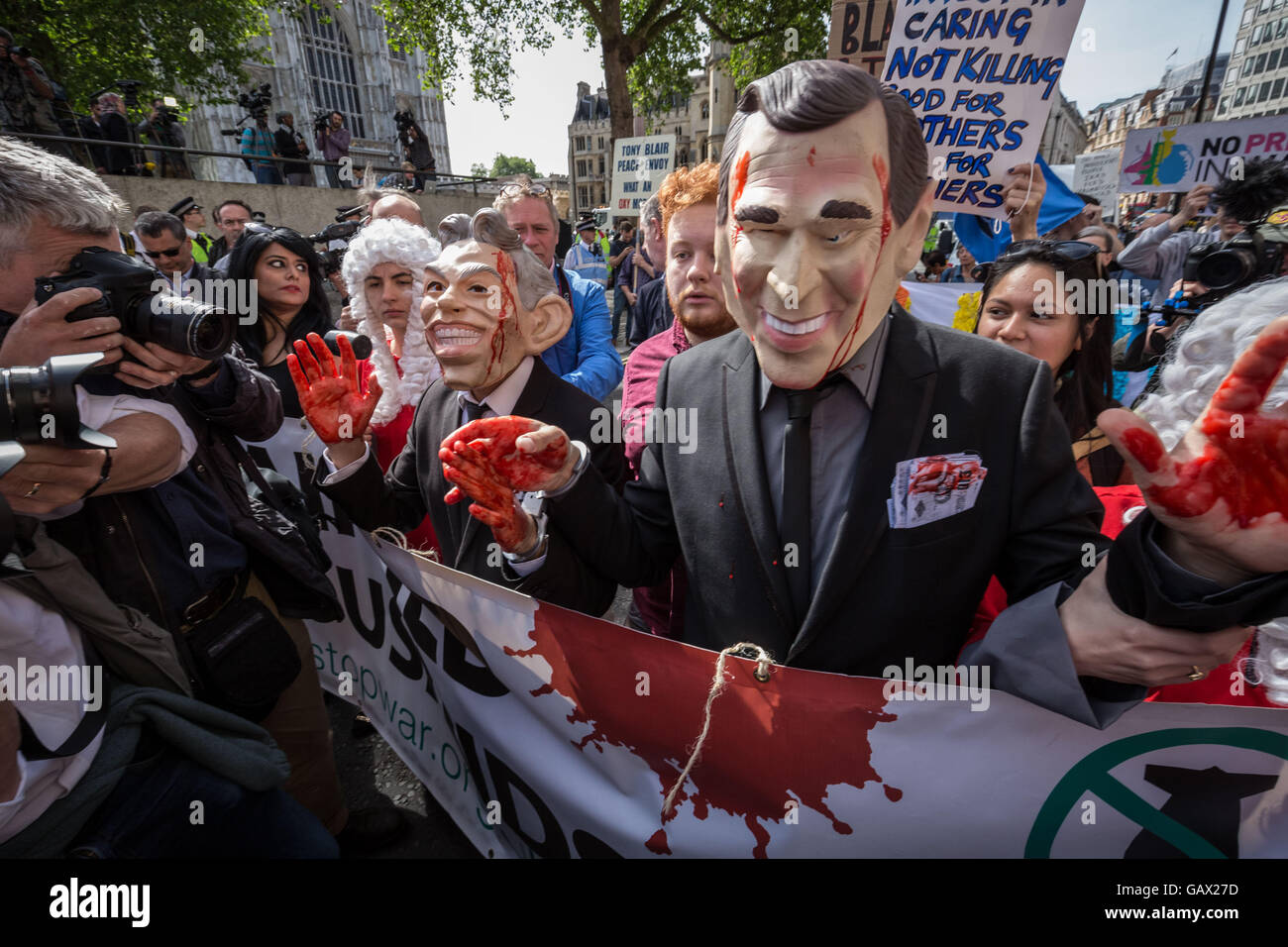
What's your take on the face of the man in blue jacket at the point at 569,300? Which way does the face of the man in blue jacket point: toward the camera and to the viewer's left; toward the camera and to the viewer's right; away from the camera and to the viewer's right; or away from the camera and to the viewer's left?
toward the camera and to the viewer's left

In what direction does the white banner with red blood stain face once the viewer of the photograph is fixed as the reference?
facing the viewer

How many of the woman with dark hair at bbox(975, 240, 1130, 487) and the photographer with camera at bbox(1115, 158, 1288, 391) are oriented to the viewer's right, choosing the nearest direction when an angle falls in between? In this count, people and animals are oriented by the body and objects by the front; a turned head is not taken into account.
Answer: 0

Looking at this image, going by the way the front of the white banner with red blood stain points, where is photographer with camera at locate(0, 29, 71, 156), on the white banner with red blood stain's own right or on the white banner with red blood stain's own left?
on the white banner with red blood stain's own right

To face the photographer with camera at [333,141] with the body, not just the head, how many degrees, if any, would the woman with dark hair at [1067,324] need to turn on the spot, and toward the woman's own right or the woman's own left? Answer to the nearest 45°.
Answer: approximately 90° to the woman's own right

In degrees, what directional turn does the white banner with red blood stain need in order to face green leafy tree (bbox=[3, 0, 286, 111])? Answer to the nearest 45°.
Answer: approximately 135° to its right

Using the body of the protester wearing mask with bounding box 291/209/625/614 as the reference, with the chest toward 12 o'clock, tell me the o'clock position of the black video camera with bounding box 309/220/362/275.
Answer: The black video camera is roughly at 4 o'clock from the protester wearing mask.

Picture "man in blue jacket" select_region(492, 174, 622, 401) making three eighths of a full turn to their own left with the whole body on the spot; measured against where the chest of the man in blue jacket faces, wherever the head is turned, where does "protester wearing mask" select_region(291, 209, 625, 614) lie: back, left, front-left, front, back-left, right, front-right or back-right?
right

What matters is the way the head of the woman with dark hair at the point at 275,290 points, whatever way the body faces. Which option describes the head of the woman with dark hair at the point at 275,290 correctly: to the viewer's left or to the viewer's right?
to the viewer's right

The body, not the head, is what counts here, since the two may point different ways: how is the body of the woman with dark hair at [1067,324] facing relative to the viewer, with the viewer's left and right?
facing the viewer and to the left of the viewer

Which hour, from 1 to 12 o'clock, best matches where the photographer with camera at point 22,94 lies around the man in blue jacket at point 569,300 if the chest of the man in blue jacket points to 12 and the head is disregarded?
The photographer with camera is roughly at 3 o'clock from the man in blue jacket.

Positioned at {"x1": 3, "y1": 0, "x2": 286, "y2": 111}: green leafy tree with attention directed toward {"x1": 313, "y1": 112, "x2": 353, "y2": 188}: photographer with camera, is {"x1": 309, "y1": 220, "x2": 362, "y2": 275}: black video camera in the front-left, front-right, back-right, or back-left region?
front-right

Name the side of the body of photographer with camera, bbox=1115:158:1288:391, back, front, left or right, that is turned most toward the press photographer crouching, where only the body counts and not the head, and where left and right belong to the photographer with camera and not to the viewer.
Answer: front

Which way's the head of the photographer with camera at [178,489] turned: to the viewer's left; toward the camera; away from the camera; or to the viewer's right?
to the viewer's right
